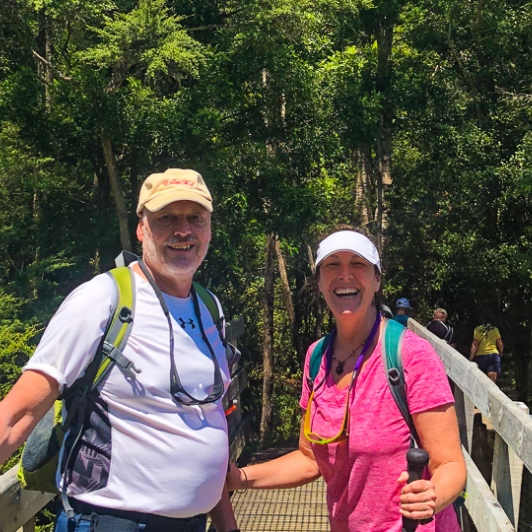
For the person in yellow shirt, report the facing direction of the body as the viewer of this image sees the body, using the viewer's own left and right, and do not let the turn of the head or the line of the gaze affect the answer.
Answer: facing away from the viewer

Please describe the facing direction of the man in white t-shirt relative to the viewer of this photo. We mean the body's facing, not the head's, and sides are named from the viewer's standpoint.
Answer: facing the viewer and to the right of the viewer

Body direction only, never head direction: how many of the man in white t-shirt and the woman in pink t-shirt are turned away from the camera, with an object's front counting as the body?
0

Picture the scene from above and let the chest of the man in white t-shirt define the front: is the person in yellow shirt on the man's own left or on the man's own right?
on the man's own left

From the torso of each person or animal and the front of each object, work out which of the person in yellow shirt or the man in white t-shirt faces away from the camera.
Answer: the person in yellow shirt

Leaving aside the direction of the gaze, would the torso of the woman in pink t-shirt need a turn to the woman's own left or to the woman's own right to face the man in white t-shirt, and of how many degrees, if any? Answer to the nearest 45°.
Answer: approximately 45° to the woman's own right

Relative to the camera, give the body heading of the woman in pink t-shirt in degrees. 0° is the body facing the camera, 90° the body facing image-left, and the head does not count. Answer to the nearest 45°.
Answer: approximately 45°

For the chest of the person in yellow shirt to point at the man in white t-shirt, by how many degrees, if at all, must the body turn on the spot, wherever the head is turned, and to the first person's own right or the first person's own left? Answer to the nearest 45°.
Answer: approximately 180°

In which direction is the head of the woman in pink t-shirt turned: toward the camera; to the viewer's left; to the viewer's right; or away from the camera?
toward the camera
